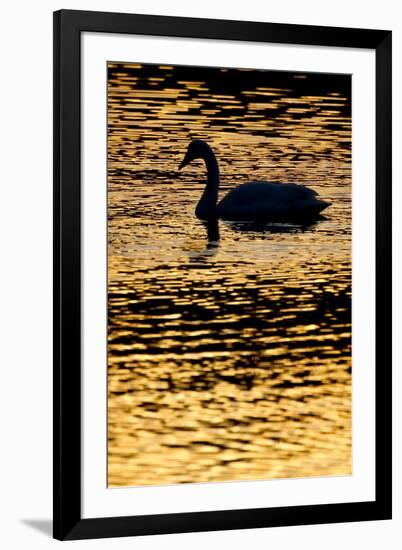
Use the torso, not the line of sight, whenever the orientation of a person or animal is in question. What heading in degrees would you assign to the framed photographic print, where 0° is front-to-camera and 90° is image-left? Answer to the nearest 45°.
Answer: approximately 315°
